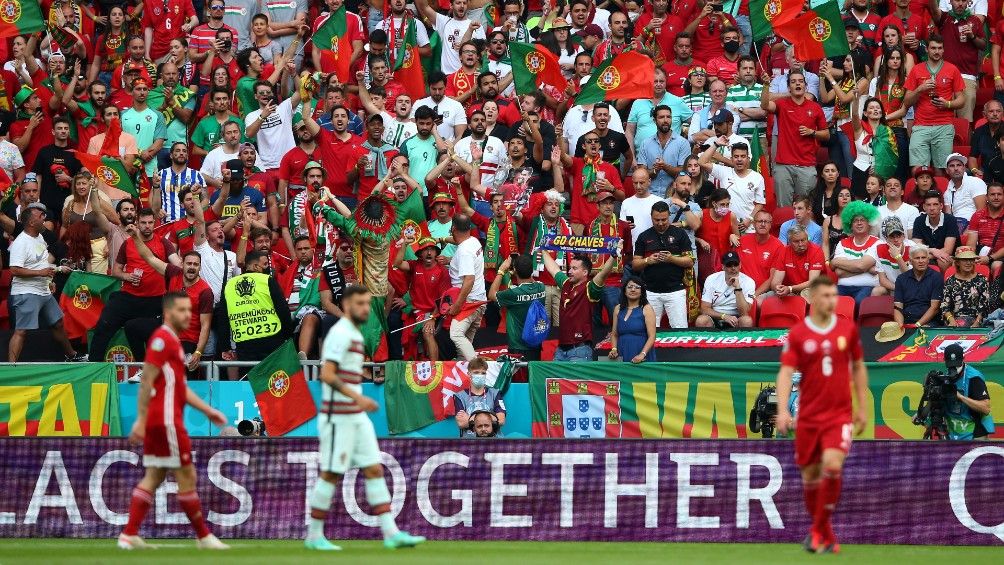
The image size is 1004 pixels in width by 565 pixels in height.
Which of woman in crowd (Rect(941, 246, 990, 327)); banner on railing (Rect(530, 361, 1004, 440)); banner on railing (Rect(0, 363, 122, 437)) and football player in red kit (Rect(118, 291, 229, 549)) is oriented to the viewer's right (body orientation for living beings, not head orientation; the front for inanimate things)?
the football player in red kit

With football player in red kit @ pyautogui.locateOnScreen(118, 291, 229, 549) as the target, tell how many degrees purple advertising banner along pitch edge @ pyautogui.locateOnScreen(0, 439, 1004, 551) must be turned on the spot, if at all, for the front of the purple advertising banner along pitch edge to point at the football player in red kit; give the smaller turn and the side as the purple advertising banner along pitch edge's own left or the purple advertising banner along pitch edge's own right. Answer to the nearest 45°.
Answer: approximately 45° to the purple advertising banner along pitch edge's own right

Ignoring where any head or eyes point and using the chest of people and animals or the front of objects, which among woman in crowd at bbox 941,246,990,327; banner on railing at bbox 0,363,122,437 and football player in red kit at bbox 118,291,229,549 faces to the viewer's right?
the football player in red kit

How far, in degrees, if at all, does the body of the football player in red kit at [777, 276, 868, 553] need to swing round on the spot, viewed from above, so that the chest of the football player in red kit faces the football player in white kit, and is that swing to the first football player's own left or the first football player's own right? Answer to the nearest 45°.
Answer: approximately 90° to the first football player's own right

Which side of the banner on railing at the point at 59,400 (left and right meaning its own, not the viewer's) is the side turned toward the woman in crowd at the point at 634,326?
left

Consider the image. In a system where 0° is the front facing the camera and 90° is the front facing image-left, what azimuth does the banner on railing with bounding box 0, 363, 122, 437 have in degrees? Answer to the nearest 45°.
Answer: approximately 0°

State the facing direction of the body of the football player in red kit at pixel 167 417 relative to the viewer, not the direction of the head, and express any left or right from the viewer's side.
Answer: facing to the right of the viewer

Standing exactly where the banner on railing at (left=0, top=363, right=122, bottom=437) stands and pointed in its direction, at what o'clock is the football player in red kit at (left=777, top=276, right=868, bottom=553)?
The football player in red kit is roughly at 11 o'clock from the banner on railing.
